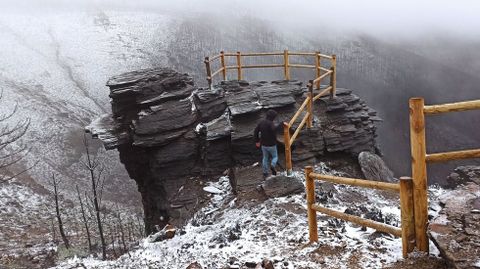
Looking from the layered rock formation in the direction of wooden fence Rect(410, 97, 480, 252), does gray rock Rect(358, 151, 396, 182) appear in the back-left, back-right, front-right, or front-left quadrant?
front-left

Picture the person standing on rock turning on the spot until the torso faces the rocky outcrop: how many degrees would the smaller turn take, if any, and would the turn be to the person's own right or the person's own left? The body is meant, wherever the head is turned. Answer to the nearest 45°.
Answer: approximately 135° to the person's own right
